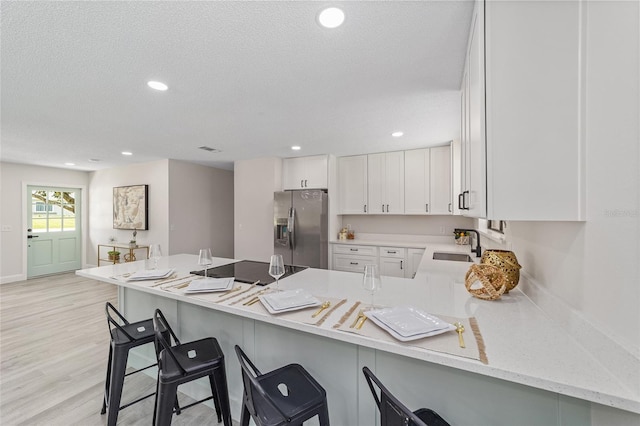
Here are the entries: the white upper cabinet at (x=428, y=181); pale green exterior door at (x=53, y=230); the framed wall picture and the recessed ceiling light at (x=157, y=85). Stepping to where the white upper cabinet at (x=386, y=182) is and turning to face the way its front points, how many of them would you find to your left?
1

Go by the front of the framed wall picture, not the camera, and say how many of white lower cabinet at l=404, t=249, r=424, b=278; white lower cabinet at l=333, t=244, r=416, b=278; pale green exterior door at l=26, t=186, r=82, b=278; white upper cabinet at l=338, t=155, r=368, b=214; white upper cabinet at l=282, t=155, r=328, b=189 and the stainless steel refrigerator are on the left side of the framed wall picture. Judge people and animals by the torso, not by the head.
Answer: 5

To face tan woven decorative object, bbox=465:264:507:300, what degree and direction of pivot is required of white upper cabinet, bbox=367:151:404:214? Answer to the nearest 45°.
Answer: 0° — it already faces it

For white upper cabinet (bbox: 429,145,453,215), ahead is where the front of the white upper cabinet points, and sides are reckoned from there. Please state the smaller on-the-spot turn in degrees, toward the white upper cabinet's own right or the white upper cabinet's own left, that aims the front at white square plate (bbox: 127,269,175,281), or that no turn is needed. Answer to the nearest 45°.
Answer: approximately 45° to the white upper cabinet's own right

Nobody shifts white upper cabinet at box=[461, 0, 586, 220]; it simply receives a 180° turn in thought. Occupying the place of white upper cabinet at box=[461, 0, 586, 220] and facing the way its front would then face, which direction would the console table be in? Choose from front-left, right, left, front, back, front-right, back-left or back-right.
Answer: back

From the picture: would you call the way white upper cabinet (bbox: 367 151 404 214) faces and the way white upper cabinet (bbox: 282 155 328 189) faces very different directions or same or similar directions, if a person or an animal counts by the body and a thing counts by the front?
same or similar directions

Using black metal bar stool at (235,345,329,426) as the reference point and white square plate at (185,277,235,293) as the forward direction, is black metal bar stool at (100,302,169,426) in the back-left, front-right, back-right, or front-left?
front-left

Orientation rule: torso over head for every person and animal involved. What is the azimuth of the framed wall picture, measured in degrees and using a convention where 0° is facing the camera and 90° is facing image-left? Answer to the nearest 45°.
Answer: approximately 45°

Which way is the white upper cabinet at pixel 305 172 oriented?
toward the camera

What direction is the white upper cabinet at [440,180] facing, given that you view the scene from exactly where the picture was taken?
facing the viewer

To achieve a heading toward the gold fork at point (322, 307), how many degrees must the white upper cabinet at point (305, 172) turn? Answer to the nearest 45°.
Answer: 0° — it already faces it

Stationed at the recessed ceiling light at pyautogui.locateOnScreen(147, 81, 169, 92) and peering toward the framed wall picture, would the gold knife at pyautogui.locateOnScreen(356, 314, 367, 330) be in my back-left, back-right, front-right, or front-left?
back-right

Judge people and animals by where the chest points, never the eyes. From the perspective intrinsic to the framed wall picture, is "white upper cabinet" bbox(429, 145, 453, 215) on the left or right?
on its left

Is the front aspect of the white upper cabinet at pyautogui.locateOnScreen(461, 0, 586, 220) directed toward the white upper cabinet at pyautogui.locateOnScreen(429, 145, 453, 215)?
no

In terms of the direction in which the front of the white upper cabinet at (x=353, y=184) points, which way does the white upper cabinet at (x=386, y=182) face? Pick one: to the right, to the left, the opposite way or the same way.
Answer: the same way

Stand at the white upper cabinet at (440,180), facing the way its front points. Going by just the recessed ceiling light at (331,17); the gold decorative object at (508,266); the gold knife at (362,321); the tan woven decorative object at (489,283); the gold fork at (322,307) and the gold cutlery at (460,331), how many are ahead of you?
6

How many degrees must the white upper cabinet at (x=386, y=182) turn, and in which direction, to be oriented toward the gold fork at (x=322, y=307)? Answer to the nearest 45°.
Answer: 0° — it already faces it

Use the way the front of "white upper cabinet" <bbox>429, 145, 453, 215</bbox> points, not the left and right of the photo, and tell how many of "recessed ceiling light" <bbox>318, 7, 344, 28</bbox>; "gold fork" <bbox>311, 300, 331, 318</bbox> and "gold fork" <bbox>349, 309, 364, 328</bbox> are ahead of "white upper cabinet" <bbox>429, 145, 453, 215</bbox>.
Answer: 3

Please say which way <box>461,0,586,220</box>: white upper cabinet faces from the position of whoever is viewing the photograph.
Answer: facing to the left of the viewer

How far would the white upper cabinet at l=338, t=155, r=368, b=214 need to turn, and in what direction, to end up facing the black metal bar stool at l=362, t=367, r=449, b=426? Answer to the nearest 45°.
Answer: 0° — it already faces it

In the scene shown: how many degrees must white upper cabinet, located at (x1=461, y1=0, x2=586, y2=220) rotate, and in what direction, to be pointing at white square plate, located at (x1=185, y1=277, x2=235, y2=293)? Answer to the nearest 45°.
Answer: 0° — it already faces it
